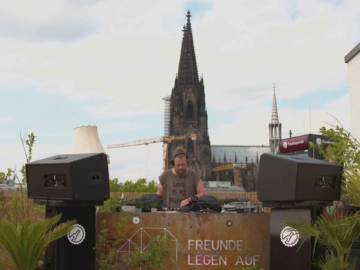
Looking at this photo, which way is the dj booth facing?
toward the camera

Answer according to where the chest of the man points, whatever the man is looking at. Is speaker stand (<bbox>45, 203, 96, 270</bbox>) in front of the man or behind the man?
in front

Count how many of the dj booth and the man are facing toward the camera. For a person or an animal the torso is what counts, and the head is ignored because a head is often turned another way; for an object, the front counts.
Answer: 2

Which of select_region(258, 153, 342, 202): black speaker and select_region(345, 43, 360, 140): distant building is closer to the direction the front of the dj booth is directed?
the black speaker

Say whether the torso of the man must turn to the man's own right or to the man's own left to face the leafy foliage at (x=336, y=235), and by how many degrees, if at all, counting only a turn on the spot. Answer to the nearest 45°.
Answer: approximately 45° to the man's own left

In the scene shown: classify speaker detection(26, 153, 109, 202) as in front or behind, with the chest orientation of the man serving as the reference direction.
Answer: in front

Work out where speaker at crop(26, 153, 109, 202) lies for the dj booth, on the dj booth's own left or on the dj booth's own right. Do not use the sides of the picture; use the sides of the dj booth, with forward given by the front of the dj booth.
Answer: on the dj booth's own right
